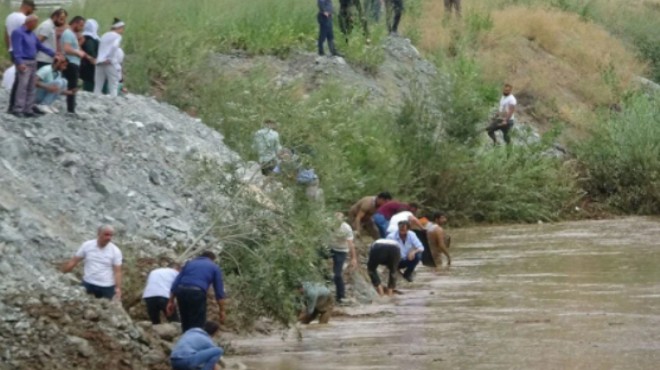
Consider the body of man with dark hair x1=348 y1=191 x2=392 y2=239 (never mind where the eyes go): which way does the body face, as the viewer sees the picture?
to the viewer's right

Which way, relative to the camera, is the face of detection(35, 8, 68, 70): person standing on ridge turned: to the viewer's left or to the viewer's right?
to the viewer's right

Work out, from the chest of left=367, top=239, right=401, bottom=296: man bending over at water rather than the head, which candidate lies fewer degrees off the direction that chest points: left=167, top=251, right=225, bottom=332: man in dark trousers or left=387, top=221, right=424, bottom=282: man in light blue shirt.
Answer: the man in light blue shirt

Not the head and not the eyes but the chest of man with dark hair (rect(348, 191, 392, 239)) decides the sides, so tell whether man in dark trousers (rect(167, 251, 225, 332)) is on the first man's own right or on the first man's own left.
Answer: on the first man's own right

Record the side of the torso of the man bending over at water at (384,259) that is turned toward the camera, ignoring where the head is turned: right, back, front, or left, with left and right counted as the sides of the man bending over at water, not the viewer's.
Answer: back

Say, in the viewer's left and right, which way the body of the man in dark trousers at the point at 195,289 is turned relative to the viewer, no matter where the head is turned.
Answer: facing away from the viewer and to the right of the viewer

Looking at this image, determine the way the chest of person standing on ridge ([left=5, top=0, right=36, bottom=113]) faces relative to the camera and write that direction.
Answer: to the viewer's right
